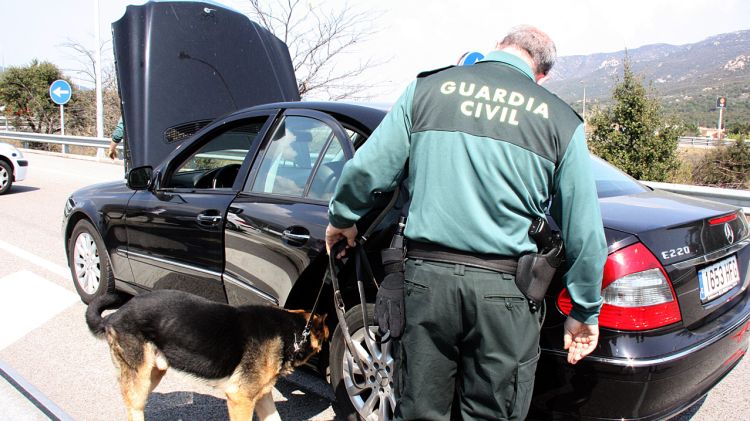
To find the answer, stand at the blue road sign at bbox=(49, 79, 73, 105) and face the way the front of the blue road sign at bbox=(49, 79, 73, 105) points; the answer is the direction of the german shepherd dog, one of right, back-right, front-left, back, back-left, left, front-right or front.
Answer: front

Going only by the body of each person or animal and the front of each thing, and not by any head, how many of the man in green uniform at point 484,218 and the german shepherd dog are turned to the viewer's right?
1

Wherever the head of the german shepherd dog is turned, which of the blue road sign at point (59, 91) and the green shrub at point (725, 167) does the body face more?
the green shrub

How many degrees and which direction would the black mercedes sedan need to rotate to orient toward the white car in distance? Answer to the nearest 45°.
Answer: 0° — it already faces it

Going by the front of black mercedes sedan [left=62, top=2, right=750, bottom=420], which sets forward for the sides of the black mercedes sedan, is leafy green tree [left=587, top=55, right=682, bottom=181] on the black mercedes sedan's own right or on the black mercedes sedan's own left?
on the black mercedes sedan's own right

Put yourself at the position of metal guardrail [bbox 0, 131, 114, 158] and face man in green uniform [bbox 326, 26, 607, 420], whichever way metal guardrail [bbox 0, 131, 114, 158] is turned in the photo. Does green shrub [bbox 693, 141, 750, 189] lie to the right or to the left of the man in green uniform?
left

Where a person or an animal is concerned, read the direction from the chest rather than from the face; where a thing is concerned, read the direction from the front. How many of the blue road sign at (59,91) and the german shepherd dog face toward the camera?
1

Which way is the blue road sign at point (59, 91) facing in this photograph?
toward the camera

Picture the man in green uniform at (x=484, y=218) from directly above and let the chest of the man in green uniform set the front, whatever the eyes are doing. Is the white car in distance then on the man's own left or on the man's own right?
on the man's own left

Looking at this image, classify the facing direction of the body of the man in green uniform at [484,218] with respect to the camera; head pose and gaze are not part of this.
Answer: away from the camera

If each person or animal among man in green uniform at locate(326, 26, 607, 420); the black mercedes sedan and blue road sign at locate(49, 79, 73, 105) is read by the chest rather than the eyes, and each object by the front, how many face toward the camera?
1

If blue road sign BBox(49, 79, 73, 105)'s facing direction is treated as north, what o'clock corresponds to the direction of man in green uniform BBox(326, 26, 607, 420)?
The man in green uniform is roughly at 12 o'clock from the blue road sign.

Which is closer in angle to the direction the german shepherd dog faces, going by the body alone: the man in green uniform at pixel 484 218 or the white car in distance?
the man in green uniform

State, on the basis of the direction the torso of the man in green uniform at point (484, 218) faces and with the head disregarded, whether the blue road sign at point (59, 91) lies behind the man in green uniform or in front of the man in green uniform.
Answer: in front

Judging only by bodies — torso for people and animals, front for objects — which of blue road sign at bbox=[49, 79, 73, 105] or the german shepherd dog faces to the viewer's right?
the german shepherd dog

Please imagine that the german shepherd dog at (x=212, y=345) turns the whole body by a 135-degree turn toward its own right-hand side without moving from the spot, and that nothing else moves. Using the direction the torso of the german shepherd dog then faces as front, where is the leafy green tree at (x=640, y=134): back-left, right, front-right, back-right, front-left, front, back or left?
back

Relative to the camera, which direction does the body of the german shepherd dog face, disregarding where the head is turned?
to the viewer's right

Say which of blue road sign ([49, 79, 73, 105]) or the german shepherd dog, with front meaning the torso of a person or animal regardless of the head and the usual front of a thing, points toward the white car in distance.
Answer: the blue road sign
